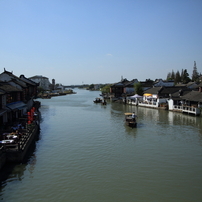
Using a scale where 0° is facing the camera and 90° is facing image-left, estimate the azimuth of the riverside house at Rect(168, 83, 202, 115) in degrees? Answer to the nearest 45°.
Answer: approximately 45°

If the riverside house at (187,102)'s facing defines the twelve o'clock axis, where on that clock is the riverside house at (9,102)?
the riverside house at (9,102) is roughly at 12 o'clock from the riverside house at (187,102).
